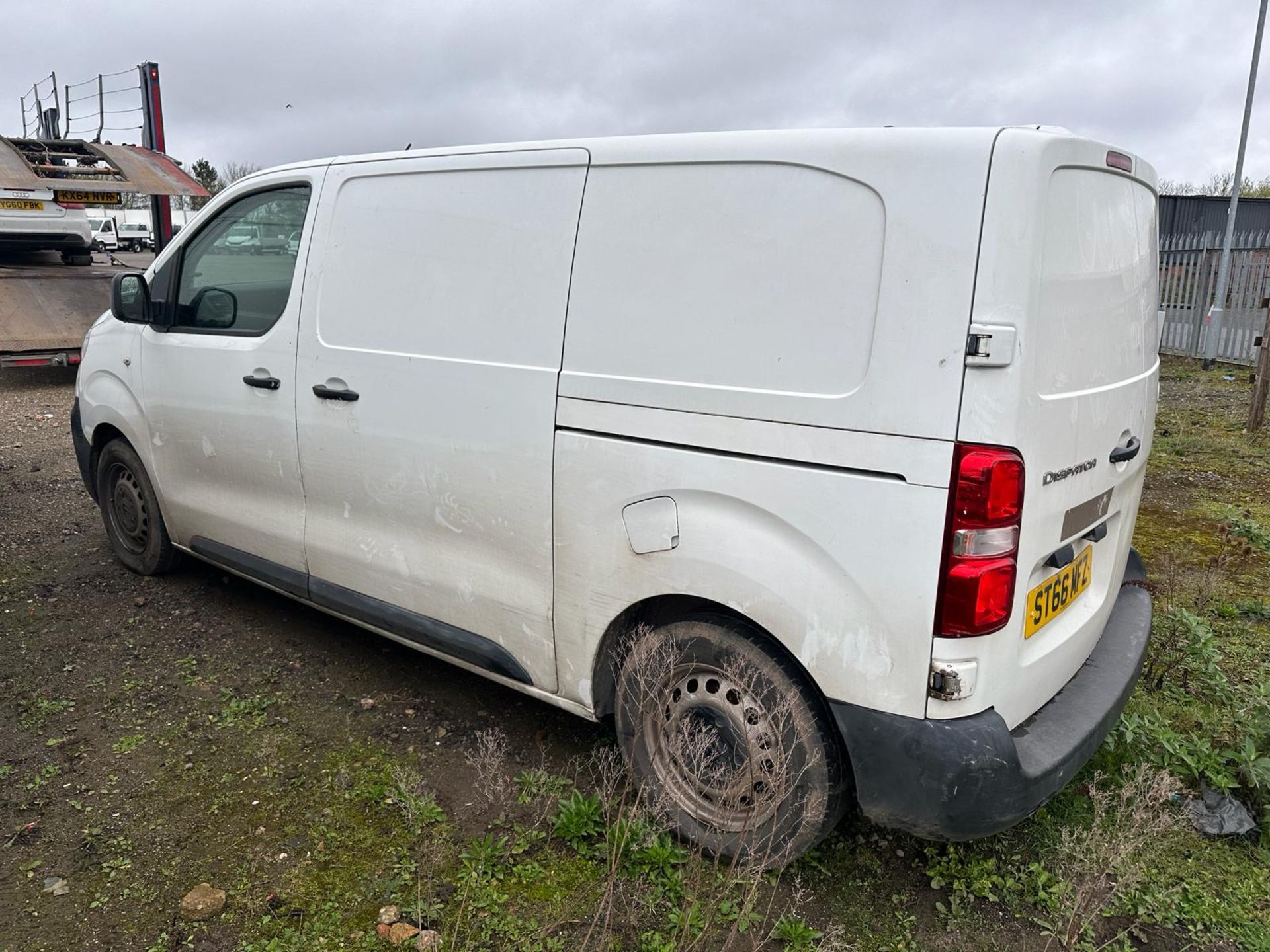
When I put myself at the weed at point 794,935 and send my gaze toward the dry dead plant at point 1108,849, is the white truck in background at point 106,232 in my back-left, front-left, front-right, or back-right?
back-left

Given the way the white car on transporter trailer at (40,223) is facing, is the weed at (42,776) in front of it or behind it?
behind

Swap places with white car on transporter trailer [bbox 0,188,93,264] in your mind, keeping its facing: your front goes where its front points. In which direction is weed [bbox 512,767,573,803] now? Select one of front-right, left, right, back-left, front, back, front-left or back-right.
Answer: back

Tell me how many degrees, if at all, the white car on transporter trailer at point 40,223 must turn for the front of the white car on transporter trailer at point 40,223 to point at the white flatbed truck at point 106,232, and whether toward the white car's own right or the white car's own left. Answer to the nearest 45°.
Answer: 0° — it already faces it

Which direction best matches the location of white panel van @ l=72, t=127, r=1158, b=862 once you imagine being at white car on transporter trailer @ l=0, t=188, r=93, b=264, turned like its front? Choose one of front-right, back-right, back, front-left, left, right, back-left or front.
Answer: back

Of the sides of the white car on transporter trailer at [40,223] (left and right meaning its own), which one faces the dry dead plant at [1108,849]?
back

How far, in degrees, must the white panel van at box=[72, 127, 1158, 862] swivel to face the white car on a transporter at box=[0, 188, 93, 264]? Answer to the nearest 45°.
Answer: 0° — it already faces it

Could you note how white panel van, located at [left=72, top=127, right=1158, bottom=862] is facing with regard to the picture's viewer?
facing away from the viewer and to the left of the viewer

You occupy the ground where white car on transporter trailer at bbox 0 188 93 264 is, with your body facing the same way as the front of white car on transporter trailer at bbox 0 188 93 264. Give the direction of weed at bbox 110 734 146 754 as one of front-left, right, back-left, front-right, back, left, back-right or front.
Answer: back

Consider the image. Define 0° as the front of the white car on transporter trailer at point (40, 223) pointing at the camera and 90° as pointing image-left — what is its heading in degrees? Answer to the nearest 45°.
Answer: approximately 180°

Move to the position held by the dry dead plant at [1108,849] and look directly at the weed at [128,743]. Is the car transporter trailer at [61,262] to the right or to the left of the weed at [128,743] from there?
right
